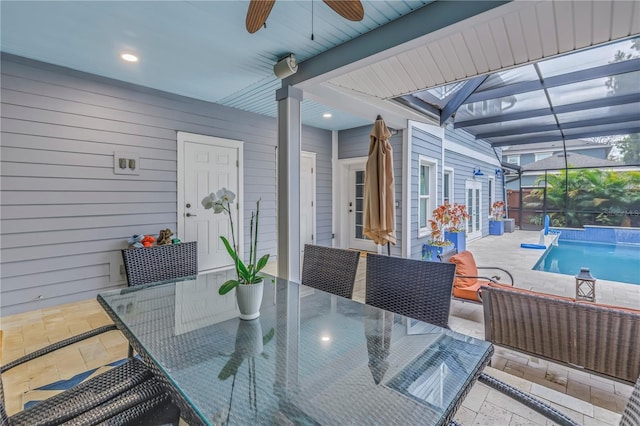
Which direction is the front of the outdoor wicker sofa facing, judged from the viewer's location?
facing away from the viewer and to the right of the viewer

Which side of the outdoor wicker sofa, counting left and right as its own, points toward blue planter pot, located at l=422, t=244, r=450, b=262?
front

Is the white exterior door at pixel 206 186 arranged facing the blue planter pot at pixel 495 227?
no

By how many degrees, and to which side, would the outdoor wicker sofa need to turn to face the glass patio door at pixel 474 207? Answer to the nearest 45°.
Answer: approximately 45° to its left

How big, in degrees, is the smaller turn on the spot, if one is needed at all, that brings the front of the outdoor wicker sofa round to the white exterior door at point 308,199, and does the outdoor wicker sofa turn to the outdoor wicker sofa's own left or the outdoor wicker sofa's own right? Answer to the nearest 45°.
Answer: approximately 90° to the outdoor wicker sofa's own left

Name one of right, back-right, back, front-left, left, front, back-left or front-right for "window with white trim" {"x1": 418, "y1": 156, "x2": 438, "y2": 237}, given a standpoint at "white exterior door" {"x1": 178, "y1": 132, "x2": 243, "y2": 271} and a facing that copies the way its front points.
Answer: front-left

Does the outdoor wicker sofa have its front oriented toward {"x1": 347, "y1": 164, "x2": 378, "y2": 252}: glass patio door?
no

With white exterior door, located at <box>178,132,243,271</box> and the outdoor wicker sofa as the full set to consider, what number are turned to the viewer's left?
0

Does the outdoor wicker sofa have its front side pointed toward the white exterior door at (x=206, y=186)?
no

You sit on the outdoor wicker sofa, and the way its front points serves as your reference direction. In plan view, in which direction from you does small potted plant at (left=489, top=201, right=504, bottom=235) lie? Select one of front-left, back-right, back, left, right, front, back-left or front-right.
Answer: front-left

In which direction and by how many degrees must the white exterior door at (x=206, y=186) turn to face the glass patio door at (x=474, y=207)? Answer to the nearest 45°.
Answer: approximately 45° to its left

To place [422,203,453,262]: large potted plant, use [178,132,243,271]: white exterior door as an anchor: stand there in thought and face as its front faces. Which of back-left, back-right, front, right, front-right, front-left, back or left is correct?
front-left

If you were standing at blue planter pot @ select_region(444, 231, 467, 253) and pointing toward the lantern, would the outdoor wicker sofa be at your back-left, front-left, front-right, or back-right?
front-right

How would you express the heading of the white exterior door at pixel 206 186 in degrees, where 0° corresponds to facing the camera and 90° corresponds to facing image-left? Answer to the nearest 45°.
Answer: approximately 315°

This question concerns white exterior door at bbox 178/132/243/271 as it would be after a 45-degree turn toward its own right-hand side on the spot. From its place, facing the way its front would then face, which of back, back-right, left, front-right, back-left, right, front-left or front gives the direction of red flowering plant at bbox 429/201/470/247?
left
